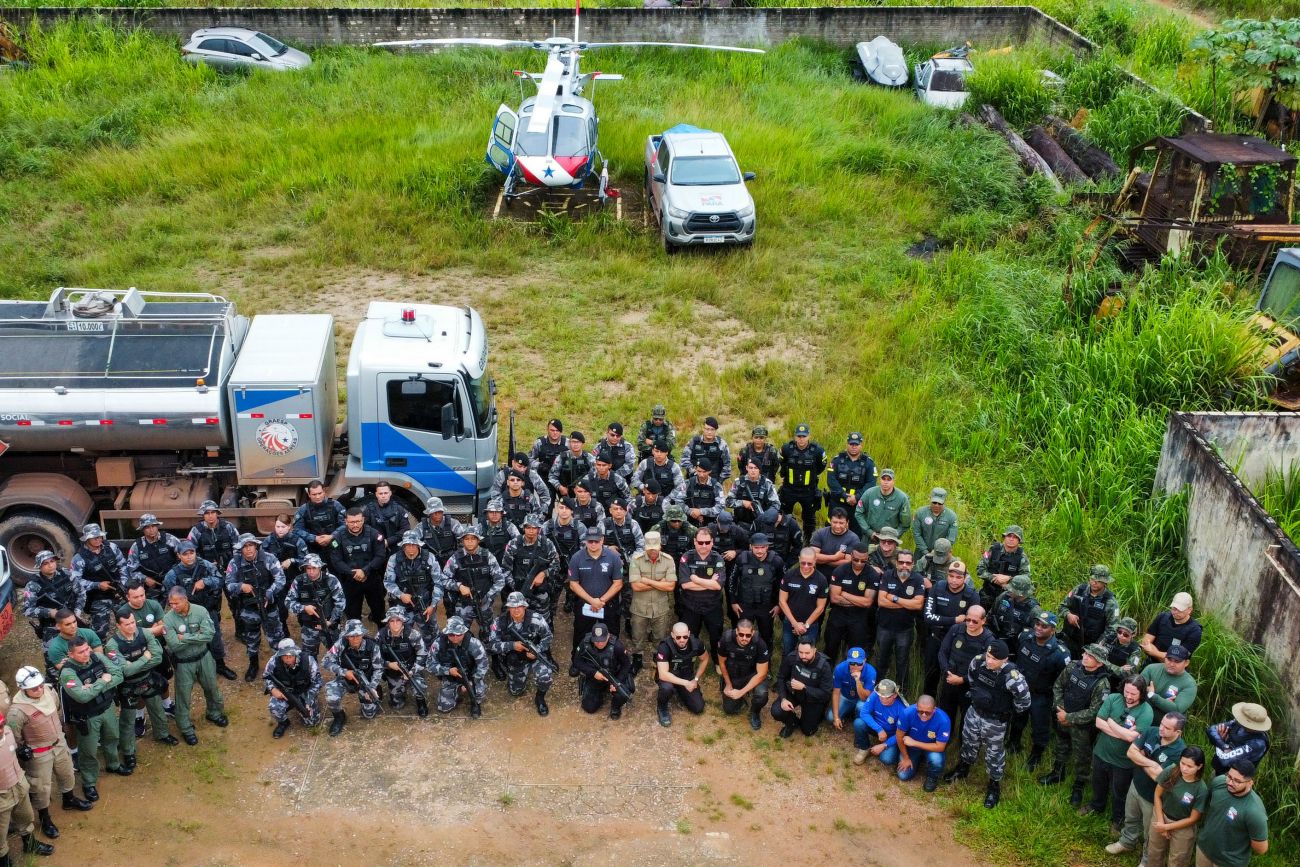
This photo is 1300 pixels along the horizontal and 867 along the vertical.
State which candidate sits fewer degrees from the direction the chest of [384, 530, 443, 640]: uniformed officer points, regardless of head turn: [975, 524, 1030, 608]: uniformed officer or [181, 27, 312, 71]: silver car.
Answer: the uniformed officer

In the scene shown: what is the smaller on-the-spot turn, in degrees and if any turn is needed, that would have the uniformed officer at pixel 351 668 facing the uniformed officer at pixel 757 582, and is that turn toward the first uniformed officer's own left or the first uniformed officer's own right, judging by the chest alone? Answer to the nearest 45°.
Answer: approximately 90° to the first uniformed officer's own left

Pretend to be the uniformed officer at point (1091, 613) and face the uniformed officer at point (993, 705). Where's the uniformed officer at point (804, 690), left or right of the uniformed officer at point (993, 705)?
right

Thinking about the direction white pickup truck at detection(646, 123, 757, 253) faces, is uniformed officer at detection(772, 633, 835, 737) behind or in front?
in front

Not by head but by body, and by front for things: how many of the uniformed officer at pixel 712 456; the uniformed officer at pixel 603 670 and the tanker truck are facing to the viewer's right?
1

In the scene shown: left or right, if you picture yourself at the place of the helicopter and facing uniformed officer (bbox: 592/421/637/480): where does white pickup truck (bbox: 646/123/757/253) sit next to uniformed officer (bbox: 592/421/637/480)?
left
